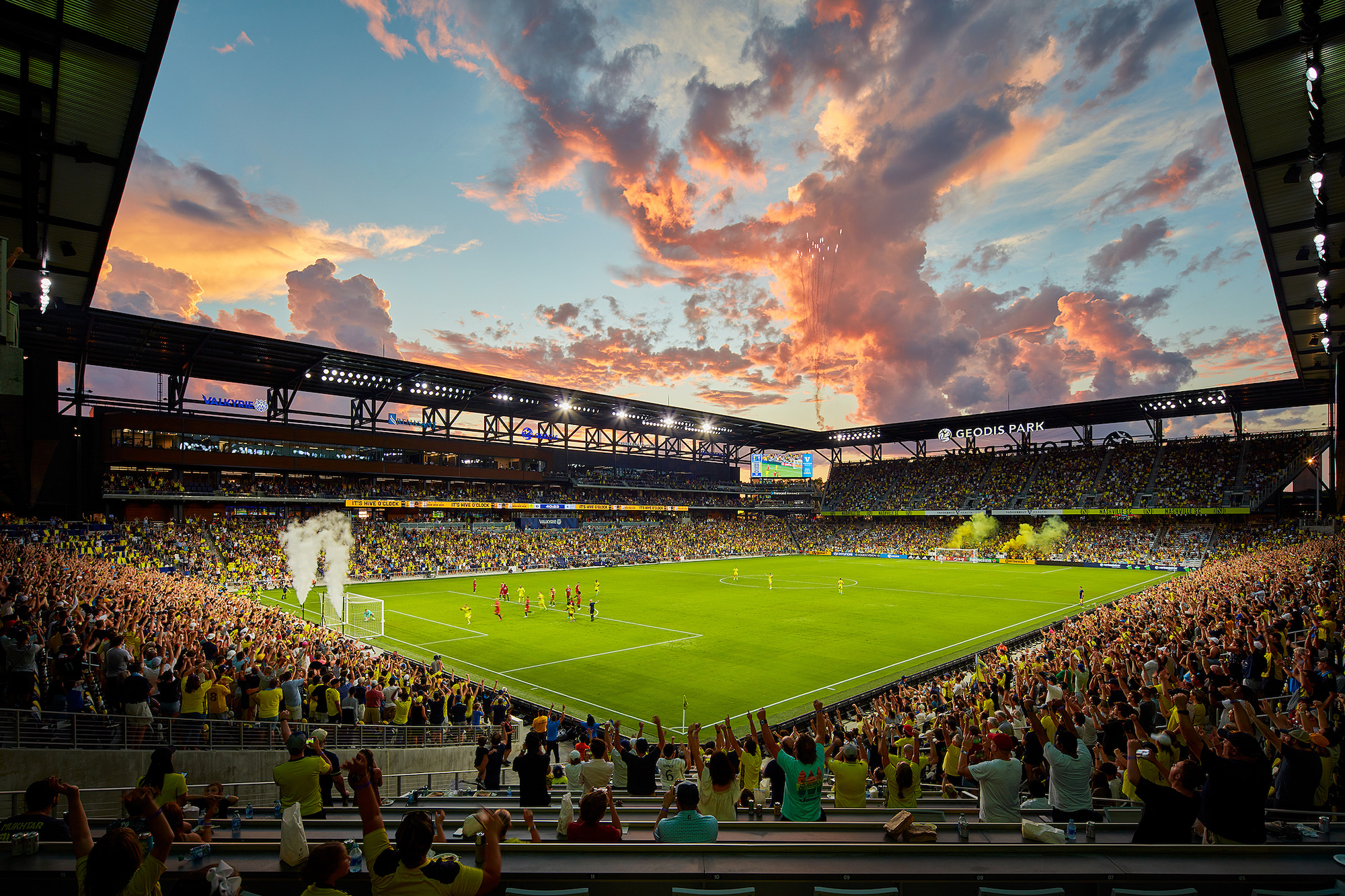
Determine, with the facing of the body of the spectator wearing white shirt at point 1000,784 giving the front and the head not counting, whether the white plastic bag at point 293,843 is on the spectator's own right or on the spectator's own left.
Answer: on the spectator's own left

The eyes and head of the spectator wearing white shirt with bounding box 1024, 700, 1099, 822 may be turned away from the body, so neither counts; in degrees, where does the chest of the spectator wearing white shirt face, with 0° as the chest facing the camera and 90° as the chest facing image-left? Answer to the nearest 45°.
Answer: approximately 135°

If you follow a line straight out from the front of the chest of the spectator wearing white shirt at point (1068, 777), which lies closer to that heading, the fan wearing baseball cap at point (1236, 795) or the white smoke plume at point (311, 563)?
the white smoke plume

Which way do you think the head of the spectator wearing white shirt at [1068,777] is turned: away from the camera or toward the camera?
away from the camera

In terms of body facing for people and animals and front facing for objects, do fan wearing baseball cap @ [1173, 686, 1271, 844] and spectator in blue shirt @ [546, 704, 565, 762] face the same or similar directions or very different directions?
same or similar directions

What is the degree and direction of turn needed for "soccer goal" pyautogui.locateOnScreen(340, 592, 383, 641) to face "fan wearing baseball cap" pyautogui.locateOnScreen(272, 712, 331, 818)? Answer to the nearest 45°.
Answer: approximately 135° to its right

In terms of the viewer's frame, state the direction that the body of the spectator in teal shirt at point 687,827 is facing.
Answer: away from the camera

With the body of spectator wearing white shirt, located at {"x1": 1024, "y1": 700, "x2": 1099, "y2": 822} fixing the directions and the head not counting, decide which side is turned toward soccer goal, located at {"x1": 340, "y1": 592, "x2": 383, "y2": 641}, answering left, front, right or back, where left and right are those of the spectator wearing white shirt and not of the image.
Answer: front

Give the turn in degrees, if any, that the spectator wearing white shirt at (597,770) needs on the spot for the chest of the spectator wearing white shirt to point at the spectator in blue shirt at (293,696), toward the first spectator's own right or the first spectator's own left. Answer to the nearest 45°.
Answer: approximately 45° to the first spectator's own left

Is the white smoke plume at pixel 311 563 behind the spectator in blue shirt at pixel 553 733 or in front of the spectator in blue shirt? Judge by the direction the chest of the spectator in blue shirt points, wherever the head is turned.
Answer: in front

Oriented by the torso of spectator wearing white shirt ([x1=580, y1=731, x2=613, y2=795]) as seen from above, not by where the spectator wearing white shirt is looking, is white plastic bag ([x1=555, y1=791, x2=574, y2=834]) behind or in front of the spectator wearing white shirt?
behind

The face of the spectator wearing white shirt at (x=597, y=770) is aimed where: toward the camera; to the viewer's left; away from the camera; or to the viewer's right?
away from the camera

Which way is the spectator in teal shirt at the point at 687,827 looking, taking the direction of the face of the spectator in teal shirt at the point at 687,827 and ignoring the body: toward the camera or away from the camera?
away from the camera

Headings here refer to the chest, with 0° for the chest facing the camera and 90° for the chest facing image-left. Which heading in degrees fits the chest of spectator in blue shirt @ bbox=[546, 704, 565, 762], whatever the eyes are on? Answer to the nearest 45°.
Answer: approximately 180°

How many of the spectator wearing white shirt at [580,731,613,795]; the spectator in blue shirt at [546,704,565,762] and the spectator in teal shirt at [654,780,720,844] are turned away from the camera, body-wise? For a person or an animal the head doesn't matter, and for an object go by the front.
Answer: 3

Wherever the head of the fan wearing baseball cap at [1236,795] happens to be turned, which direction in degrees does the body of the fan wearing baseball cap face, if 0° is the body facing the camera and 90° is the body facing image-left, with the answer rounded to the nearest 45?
approximately 135°
